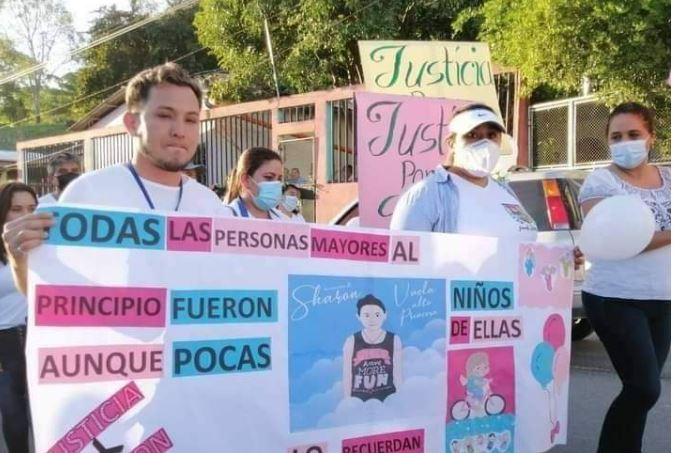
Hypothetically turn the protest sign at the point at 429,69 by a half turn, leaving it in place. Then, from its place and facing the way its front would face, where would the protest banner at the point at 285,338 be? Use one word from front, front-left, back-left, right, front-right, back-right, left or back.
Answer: back

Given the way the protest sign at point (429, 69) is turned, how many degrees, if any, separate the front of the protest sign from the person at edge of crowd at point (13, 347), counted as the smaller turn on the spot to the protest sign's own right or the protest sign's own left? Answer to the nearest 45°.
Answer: approximately 45° to the protest sign's own right

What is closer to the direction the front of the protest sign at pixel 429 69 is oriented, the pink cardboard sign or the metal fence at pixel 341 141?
the pink cardboard sign

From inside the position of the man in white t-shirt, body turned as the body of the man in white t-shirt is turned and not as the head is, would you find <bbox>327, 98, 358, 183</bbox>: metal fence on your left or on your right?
on your left

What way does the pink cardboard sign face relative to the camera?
toward the camera

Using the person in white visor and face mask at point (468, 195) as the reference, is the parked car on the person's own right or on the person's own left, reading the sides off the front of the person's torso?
on the person's own left

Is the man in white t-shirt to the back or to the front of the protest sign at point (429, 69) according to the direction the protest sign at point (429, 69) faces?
to the front

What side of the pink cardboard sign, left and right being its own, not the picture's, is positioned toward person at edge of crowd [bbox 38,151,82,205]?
right

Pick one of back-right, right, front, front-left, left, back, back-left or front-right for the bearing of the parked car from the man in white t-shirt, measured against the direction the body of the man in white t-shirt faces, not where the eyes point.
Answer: left

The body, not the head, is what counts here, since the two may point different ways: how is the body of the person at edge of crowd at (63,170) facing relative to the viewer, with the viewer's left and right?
facing the viewer and to the right of the viewer

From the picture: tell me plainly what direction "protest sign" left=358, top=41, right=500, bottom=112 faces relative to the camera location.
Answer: facing the viewer

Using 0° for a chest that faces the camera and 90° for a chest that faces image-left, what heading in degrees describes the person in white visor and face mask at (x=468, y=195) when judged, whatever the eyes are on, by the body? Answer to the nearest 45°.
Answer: approximately 315°

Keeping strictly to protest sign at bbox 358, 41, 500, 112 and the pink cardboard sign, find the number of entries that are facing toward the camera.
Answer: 2

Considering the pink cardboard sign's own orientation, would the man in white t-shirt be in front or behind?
in front

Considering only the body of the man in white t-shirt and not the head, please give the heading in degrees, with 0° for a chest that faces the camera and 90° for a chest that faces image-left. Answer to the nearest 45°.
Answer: approximately 315°
